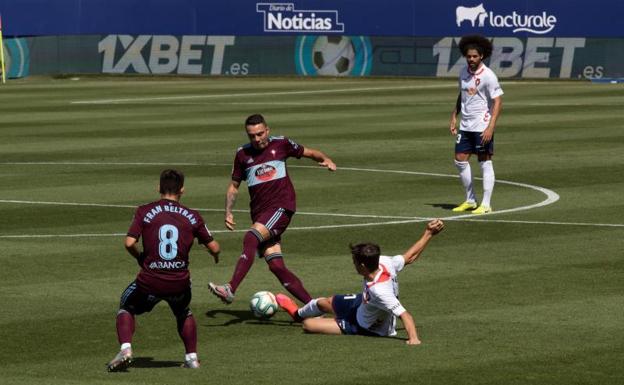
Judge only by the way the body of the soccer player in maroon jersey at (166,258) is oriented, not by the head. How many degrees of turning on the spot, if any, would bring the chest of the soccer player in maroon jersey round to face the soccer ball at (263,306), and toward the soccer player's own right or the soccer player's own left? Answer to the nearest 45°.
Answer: approximately 45° to the soccer player's own right

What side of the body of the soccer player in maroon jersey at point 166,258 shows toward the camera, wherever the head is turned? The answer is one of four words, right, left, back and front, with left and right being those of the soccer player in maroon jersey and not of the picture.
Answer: back

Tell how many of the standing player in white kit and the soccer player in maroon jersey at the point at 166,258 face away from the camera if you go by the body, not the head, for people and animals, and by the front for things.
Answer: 1

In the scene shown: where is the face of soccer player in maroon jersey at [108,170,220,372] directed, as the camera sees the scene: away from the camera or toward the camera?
away from the camera

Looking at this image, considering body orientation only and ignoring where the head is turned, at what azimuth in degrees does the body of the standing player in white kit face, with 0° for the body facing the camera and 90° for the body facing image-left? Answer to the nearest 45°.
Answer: approximately 45°

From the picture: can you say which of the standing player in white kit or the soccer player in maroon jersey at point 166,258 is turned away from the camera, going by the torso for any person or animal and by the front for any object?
the soccer player in maroon jersey

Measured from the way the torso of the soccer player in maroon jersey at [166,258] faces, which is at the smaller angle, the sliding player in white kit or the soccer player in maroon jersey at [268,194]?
the soccer player in maroon jersey
